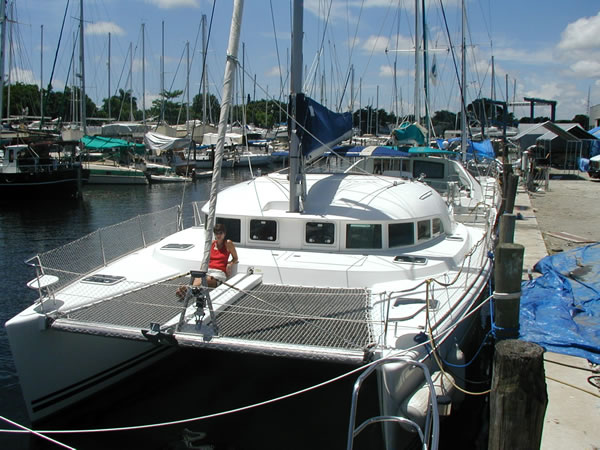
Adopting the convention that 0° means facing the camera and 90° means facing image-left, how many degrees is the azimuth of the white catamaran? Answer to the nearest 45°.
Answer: approximately 45°

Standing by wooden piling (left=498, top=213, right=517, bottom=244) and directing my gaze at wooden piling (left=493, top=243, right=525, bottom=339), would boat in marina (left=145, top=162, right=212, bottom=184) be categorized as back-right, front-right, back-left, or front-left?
back-right

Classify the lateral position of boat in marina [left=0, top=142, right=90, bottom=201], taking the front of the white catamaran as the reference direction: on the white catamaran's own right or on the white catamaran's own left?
on the white catamaran's own right

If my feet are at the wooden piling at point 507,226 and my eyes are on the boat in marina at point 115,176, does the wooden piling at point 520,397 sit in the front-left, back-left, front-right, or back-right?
back-left
